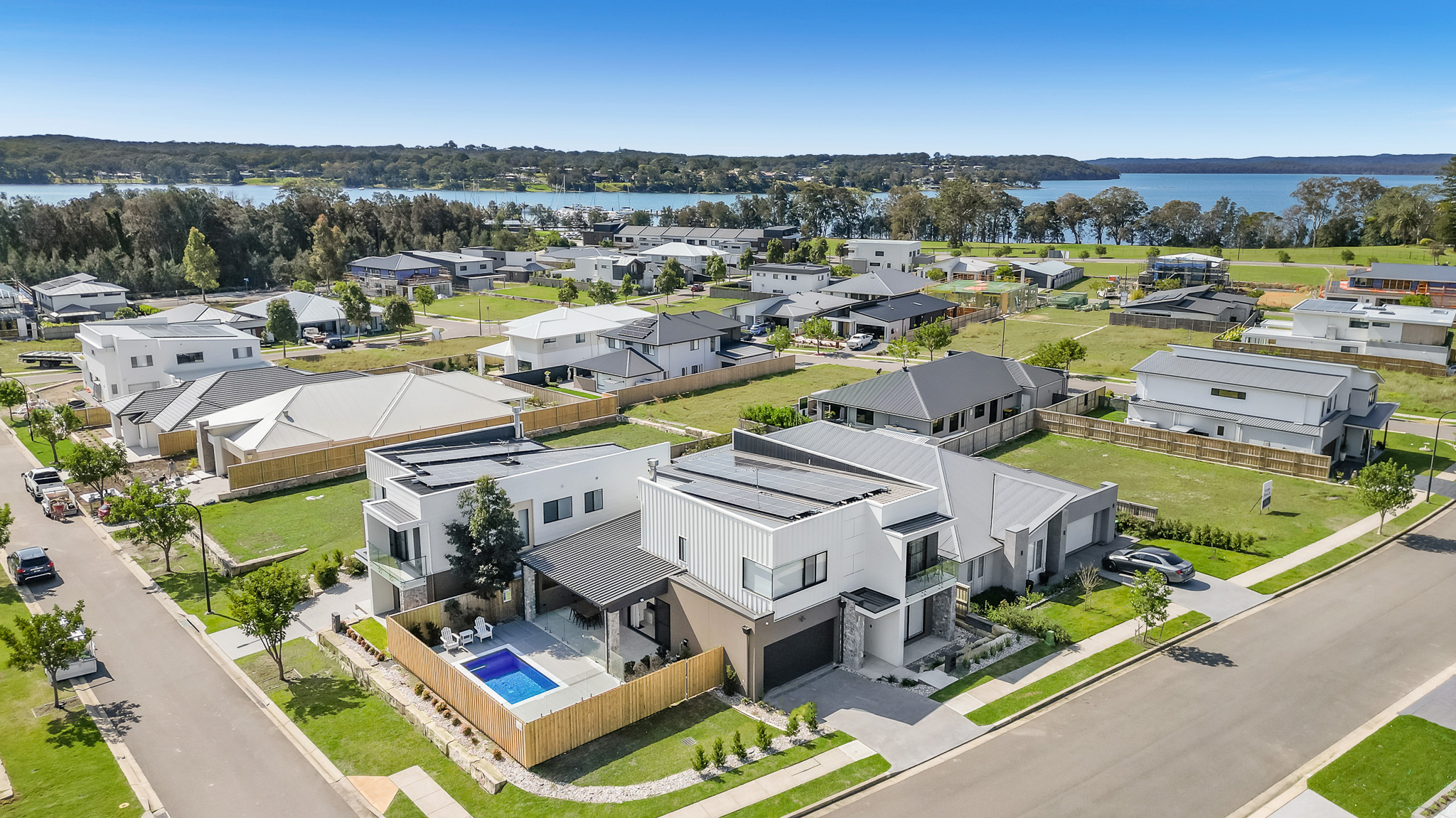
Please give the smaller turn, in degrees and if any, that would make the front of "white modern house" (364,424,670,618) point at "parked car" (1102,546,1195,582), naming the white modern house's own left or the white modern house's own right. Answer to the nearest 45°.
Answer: approximately 135° to the white modern house's own left

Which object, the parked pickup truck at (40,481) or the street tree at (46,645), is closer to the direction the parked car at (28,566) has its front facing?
the parked pickup truck

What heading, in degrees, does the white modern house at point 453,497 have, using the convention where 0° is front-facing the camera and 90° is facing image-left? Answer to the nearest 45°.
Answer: approximately 45°

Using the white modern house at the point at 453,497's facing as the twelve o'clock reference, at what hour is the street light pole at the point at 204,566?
The street light pole is roughly at 2 o'clock from the white modern house.

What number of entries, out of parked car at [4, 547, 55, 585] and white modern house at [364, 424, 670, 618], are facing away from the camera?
1

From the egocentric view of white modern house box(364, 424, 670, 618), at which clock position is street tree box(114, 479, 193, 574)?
The street tree is roughly at 2 o'clock from the white modern house.

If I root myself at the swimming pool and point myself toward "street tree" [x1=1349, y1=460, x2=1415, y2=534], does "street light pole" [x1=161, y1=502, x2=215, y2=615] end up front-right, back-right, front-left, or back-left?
back-left

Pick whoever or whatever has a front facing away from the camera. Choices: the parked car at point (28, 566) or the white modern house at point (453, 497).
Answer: the parked car
